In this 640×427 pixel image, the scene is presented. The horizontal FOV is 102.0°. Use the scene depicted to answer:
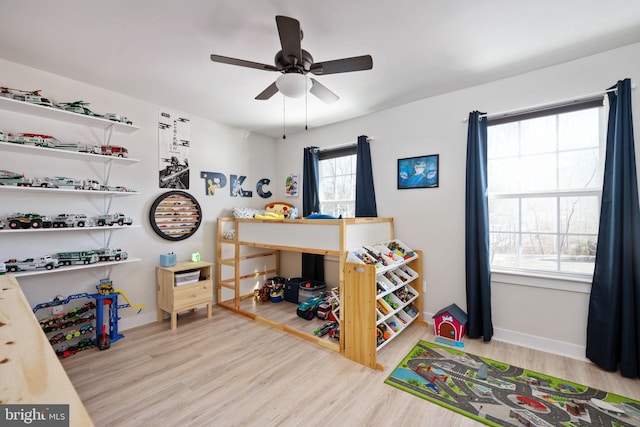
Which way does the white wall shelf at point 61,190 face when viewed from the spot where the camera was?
facing the viewer and to the right of the viewer

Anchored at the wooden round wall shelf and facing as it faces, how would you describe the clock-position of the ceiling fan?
The ceiling fan is roughly at 1 o'clock from the wooden round wall shelf.

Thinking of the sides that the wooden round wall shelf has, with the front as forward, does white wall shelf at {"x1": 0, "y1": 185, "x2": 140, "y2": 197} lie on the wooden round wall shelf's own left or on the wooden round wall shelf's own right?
on the wooden round wall shelf's own right

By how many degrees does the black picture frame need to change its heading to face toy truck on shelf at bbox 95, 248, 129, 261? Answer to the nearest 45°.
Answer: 0° — it already faces it

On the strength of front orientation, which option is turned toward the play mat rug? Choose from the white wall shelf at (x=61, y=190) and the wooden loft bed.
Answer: the white wall shelf

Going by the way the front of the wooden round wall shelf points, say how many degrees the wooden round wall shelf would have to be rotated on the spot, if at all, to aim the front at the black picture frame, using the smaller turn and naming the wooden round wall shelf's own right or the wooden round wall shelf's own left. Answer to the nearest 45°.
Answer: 0° — it already faces it

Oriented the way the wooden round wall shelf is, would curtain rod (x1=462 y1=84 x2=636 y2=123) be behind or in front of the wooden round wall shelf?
in front

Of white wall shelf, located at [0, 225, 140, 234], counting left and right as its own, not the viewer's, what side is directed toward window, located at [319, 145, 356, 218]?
left

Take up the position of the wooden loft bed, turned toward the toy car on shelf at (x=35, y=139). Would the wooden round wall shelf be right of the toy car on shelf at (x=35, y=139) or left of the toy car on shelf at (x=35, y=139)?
right
